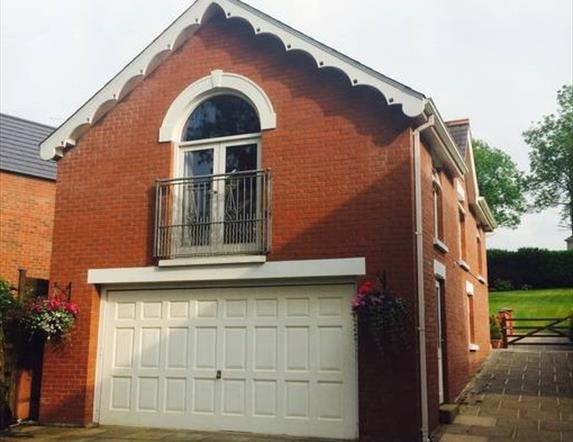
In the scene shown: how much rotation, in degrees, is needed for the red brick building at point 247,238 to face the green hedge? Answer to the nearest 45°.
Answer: approximately 135° to its left

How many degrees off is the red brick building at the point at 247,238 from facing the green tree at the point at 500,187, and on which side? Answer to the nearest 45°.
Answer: approximately 135° to its left

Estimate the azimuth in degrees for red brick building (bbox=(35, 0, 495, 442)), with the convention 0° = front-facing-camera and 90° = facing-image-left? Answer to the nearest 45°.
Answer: approximately 0°

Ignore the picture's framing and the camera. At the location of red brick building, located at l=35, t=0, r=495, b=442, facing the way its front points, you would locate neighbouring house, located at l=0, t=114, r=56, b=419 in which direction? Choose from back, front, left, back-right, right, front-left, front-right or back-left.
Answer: back-right

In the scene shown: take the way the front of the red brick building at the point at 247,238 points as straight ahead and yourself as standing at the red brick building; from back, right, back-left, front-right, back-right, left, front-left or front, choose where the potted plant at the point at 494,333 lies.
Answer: back-left
